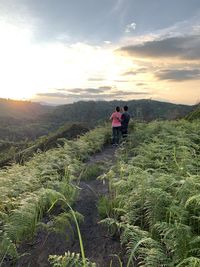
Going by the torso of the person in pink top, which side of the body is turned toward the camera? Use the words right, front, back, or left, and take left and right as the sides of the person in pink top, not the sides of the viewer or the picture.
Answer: back

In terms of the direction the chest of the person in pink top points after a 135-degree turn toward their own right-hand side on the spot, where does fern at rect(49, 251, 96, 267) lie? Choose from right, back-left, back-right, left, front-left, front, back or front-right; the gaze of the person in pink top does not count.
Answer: front-right
